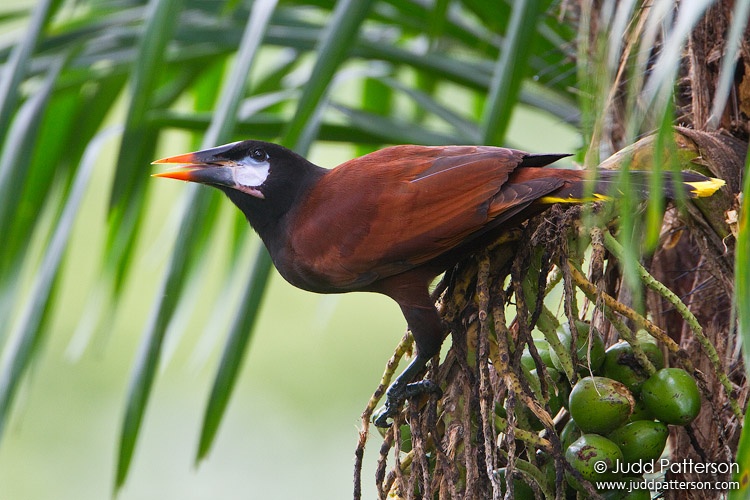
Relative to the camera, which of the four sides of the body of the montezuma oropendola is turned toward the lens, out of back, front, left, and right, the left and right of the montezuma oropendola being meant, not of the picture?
left
